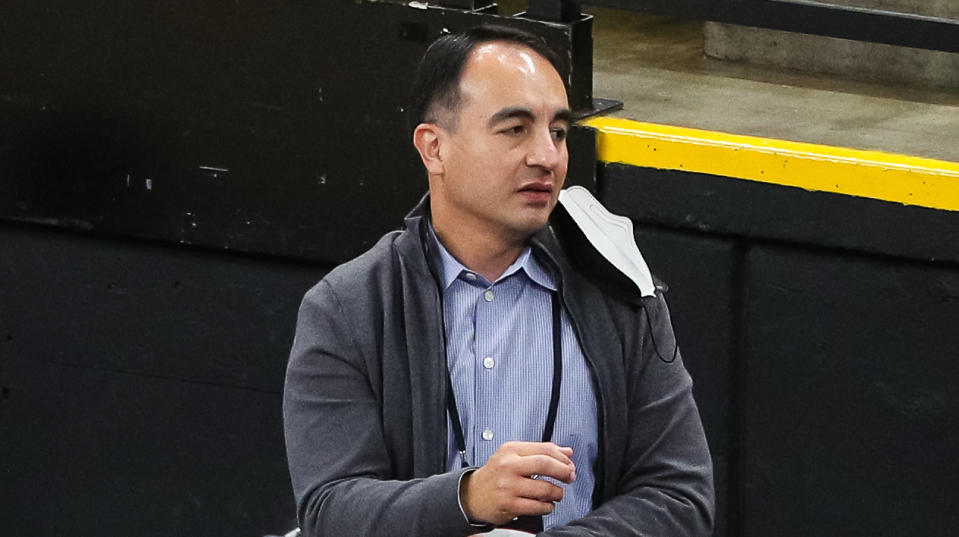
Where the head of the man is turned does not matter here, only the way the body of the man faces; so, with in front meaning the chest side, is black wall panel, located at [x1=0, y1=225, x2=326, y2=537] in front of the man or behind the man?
behind

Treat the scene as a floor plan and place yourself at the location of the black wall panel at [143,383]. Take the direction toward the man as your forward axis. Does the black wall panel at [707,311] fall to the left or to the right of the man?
left

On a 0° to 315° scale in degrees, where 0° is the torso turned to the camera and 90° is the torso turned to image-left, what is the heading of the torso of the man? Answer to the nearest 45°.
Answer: approximately 0°

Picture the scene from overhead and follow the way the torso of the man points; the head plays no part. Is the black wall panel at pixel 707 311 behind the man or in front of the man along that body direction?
behind

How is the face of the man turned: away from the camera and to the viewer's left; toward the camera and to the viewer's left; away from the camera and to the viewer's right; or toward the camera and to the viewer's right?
toward the camera and to the viewer's right
